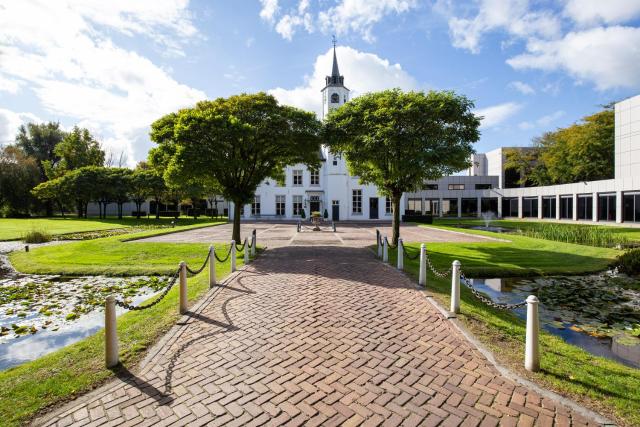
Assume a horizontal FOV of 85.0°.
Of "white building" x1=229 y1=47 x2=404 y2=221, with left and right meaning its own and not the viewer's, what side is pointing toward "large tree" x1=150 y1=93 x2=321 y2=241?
front

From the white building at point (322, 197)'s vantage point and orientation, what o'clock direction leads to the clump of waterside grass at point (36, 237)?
The clump of waterside grass is roughly at 1 o'clock from the white building.

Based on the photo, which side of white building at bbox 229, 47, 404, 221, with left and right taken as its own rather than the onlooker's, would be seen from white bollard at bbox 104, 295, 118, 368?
front

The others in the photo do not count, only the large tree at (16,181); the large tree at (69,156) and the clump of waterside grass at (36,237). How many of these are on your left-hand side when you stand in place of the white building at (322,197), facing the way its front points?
0

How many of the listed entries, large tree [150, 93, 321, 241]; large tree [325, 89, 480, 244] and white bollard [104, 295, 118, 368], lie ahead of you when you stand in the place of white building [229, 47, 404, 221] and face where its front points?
3

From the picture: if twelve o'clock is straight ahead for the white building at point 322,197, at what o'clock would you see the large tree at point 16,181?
The large tree is roughly at 3 o'clock from the white building.

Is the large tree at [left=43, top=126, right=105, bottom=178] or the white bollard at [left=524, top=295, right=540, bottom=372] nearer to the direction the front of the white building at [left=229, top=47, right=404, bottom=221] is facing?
the white bollard

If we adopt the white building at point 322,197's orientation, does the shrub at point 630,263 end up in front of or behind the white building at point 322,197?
in front

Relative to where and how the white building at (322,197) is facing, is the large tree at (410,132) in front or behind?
in front

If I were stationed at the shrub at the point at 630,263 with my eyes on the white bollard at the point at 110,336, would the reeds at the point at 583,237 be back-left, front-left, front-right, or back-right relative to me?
back-right

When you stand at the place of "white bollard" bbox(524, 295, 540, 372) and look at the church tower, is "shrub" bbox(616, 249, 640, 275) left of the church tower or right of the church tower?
right

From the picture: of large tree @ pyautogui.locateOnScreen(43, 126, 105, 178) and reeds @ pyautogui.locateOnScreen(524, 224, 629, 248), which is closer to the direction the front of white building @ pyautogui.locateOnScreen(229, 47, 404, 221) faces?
the reeds

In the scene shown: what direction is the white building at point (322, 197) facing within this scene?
toward the camera

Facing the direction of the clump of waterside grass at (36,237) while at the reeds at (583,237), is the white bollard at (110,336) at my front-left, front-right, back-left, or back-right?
front-left

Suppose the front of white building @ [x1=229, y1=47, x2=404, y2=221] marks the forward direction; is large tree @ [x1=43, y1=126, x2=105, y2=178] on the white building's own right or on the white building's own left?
on the white building's own right

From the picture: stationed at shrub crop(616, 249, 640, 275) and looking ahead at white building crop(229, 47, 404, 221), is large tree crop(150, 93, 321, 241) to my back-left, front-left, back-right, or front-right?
front-left
